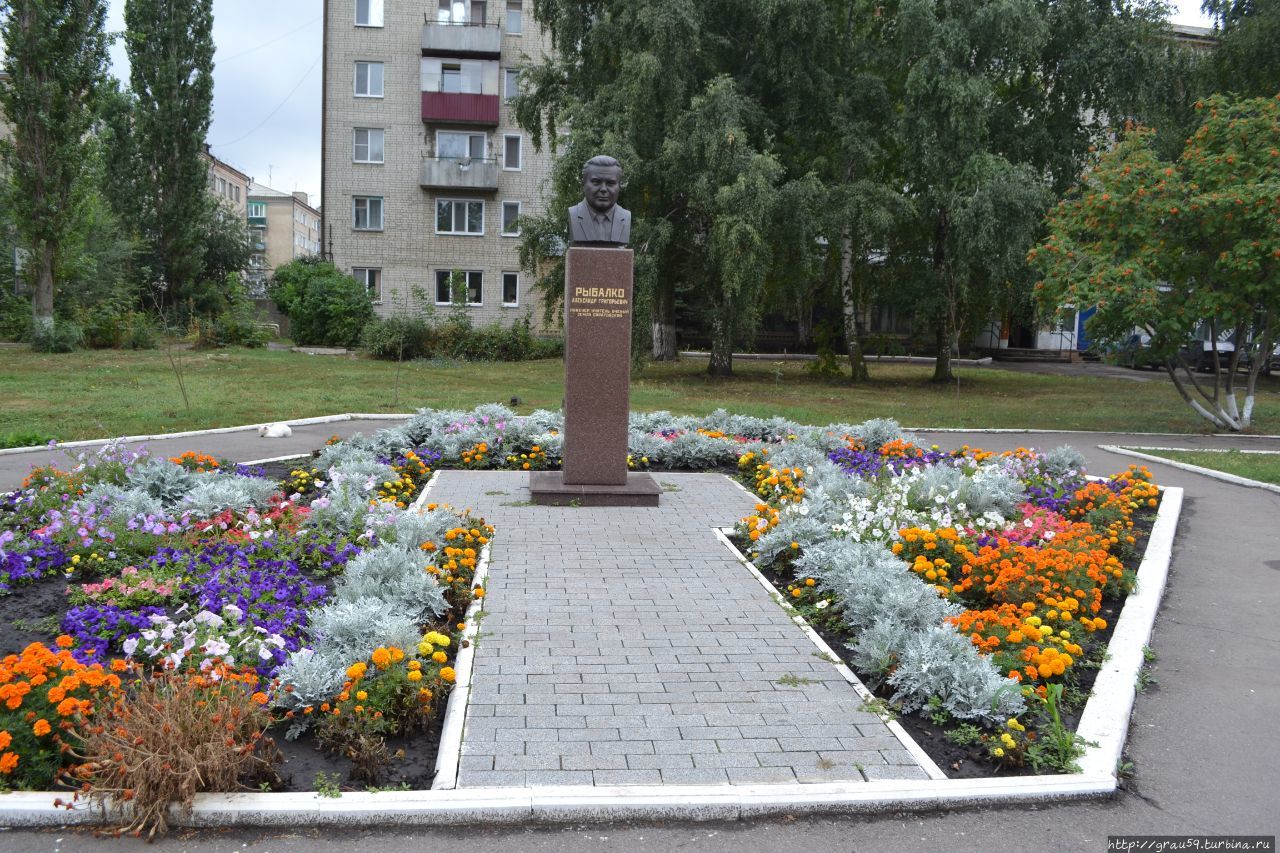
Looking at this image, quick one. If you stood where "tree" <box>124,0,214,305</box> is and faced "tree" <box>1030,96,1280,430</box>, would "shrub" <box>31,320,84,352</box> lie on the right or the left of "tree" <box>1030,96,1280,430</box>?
right

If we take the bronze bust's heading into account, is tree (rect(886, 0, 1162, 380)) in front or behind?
behind

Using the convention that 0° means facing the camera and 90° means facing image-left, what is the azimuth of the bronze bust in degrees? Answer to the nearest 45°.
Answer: approximately 0°

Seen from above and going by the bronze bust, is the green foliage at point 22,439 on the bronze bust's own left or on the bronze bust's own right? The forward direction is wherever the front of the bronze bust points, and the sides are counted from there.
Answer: on the bronze bust's own right

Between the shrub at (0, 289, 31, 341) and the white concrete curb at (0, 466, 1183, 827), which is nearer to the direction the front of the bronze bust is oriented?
the white concrete curb

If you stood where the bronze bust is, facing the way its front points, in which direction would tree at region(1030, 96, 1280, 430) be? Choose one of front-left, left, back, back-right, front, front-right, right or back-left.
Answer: back-left

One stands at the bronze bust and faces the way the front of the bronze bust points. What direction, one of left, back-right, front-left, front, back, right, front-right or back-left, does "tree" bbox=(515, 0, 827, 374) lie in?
back

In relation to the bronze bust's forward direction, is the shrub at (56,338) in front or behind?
behind

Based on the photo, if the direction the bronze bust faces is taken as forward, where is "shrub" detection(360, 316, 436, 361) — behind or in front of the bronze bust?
behind

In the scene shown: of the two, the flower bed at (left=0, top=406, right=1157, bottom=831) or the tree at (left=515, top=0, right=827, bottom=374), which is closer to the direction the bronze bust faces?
the flower bed

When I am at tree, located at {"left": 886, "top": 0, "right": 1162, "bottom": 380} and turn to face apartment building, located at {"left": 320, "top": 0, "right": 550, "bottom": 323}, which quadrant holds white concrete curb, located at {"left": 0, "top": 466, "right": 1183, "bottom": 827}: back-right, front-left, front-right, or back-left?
back-left

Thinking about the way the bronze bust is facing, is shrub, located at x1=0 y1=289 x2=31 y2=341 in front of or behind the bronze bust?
behind

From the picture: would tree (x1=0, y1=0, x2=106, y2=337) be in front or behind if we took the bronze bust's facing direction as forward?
behind

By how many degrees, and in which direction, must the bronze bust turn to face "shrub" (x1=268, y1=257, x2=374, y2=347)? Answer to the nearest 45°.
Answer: approximately 180°
